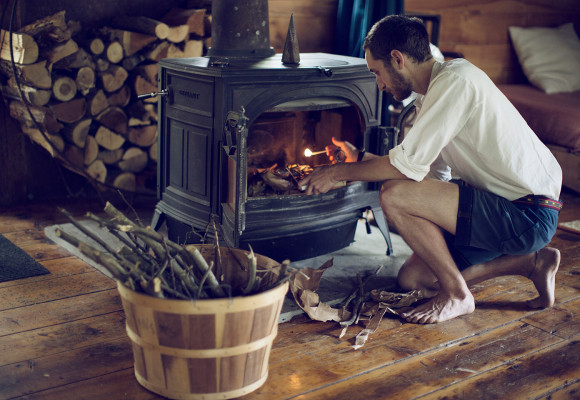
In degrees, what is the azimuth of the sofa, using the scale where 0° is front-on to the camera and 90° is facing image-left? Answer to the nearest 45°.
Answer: approximately 45°

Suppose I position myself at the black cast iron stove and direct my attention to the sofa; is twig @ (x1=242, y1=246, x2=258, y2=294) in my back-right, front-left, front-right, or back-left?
back-right

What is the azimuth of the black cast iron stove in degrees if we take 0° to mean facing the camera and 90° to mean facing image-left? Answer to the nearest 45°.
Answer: approximately 315°

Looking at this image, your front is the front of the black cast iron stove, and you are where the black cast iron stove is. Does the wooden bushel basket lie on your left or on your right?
on your right
